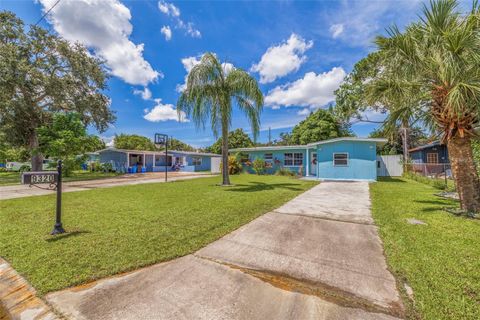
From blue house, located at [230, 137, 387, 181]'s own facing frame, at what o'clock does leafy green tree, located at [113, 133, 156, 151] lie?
The leafy green tree is roughly at 4 o'clock from the blue house.

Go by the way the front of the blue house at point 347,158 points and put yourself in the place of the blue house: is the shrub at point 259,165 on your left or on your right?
on your right

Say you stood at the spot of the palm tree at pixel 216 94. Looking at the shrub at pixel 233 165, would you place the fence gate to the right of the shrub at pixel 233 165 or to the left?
right

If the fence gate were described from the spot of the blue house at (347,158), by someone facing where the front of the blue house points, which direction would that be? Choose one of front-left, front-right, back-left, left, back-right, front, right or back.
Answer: back-left

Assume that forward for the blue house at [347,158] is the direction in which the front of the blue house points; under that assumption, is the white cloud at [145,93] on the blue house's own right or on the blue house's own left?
on the blue house's own right

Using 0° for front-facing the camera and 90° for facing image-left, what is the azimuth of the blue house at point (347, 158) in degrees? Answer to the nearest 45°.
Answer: approximately 0°

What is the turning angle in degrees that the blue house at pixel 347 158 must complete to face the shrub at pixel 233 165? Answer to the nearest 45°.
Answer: approximately 90° to its right
